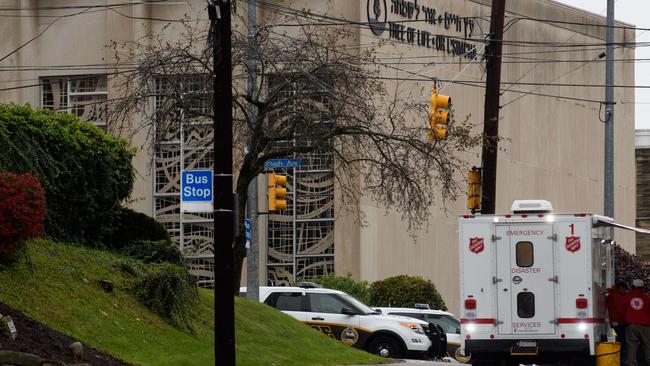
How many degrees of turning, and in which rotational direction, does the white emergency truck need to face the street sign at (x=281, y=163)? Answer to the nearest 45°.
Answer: approximately 45° to its left

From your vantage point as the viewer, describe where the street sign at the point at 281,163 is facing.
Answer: facing the viewer

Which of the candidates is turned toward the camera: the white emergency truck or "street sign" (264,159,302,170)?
the street sign

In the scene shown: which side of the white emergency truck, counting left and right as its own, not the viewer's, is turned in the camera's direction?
back

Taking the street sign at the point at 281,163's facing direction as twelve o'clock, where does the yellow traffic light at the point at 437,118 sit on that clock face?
The yellow traffic light is roughly at 9 o'clock from the street sign.

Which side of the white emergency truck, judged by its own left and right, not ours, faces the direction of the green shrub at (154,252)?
left

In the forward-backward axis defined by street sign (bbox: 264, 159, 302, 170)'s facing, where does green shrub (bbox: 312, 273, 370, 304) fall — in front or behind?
behind

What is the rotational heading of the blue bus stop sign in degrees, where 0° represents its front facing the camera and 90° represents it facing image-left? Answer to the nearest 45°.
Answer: approximately 0°

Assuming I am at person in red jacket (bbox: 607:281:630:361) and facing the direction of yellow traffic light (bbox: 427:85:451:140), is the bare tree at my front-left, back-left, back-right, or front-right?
front-left

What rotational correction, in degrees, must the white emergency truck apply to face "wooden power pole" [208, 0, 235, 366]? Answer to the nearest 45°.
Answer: approximately 135° to its left
